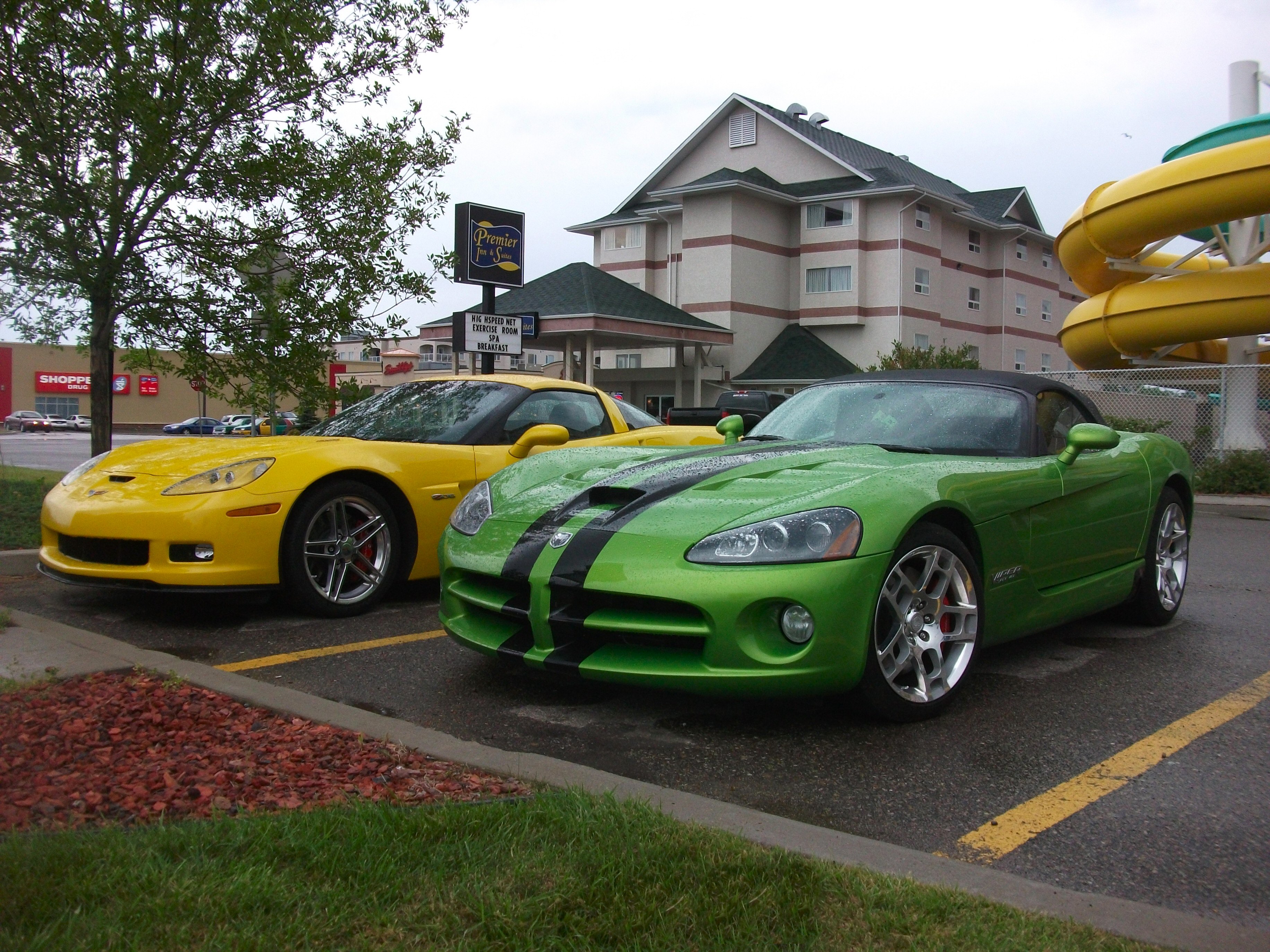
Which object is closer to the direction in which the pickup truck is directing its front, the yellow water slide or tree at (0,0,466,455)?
the yellow water slide

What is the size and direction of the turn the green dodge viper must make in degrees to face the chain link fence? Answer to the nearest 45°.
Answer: approximately 135° to its right

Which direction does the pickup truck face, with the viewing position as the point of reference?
facing away from the viewer and to the right of the viewer

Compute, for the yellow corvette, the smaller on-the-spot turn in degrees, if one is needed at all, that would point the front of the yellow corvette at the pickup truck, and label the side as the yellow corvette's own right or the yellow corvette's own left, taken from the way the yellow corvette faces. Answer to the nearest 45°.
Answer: approximately 180°

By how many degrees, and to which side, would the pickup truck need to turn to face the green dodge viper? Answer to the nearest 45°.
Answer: approximately 135° to its right

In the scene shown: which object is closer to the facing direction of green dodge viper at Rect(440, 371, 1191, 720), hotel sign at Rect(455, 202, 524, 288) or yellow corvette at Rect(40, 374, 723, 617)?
the yellow corvette

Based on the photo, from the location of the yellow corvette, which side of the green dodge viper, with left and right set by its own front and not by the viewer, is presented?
right

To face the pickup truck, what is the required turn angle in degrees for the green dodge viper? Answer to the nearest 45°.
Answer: approximately 135° to its right

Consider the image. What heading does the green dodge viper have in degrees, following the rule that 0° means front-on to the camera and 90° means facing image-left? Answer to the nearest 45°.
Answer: approximately 45°

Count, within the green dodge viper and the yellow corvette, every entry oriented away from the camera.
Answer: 0

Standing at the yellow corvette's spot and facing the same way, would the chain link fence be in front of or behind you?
behind

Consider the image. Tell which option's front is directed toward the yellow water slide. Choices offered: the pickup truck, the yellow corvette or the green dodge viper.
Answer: the pickup truck

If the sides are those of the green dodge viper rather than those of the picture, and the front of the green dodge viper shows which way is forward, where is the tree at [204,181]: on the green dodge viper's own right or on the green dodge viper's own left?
on the green dodge viper's own right
